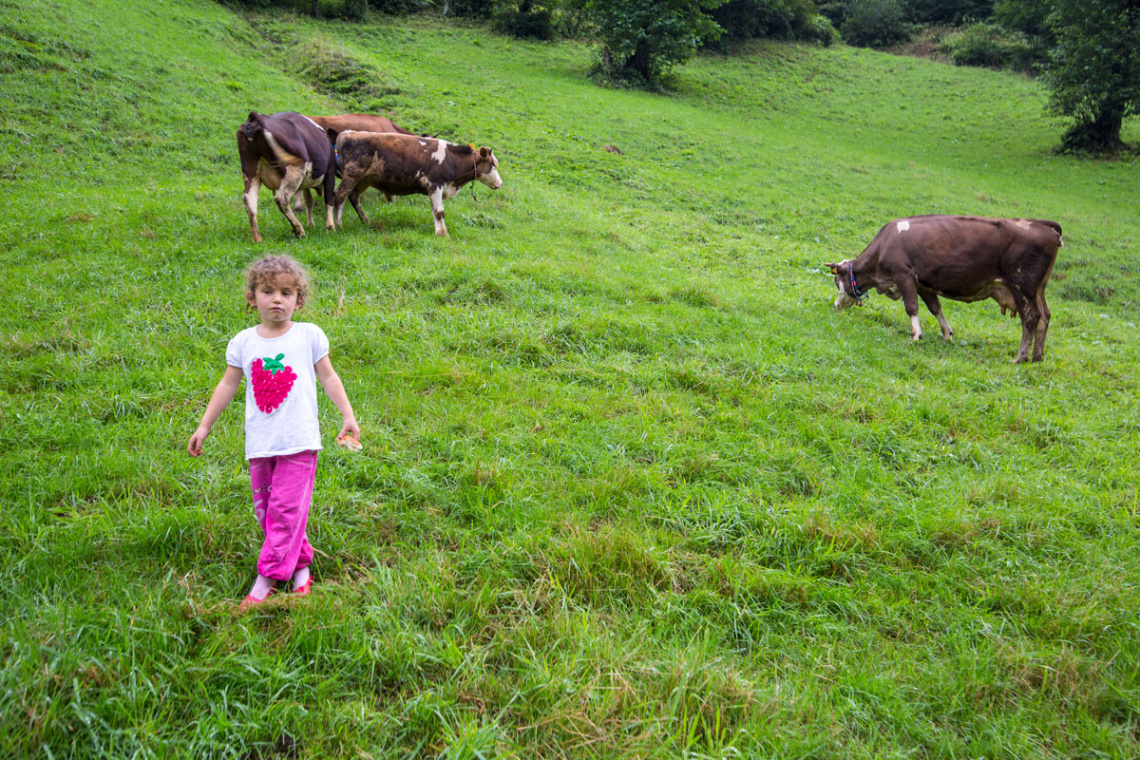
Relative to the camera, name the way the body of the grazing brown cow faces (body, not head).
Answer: to the viewer's left

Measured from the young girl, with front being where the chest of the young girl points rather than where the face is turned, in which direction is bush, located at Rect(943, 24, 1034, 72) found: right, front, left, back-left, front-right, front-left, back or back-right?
back-left

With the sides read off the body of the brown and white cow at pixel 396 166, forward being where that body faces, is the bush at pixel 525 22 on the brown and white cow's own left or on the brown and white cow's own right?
on the brown and white cow's own left

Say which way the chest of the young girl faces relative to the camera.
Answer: toward the camera

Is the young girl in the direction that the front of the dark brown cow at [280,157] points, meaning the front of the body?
no

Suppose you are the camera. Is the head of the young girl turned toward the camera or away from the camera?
toward the camera

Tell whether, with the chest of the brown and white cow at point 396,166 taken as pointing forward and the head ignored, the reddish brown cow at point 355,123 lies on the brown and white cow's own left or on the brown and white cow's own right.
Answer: on the brown and white cow's own left

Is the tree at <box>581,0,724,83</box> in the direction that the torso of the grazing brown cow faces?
no

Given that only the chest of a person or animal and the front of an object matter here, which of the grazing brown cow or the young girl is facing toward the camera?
the young girl

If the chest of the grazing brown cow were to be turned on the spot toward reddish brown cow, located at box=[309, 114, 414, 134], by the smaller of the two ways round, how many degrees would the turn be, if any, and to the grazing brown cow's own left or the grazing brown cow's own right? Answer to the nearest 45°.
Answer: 0° — it already faces it

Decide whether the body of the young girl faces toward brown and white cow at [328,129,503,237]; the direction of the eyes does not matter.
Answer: no

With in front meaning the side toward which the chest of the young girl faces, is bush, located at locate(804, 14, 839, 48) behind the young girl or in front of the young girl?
behind

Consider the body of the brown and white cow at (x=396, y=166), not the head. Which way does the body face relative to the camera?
to the viewer's right

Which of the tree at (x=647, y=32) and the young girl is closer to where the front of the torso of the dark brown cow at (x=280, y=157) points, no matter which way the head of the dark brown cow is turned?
the tree

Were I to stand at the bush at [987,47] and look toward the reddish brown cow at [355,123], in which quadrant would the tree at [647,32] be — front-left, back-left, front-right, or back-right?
front-right

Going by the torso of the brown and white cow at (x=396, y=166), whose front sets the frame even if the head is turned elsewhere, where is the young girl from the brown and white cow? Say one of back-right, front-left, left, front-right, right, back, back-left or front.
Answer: right

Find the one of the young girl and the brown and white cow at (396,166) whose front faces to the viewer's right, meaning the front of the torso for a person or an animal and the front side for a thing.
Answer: the brown and white cow
